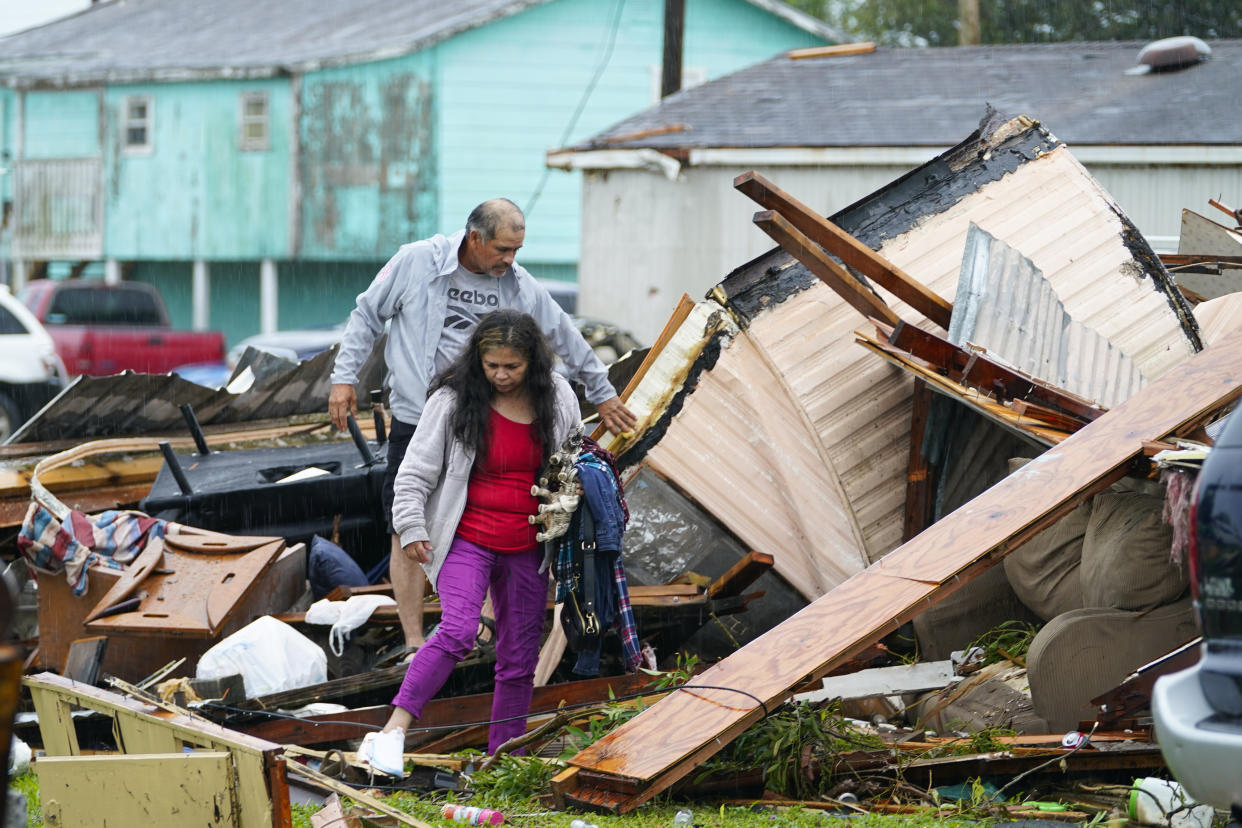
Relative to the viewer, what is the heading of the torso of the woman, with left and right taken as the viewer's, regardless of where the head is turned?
facing the viewer

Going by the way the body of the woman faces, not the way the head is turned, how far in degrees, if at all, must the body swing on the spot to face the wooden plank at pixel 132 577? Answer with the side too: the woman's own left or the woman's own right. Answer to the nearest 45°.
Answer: approximately 135° to the woman's own right

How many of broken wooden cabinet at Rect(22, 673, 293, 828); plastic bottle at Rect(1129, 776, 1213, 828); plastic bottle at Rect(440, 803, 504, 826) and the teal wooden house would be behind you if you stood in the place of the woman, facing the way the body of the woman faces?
1

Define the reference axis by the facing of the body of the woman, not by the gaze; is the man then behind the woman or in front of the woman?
behind

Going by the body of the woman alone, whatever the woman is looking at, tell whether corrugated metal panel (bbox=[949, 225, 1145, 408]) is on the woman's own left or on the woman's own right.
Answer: on the woman's own left

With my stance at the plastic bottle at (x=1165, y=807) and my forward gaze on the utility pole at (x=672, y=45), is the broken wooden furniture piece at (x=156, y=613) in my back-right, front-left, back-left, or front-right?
front-left

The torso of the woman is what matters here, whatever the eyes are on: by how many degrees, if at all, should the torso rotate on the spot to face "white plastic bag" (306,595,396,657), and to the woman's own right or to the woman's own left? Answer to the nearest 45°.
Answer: approximately 135° to the woman's own right

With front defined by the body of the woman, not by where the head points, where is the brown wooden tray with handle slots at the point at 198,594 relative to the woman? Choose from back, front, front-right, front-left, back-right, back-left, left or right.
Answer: back-right

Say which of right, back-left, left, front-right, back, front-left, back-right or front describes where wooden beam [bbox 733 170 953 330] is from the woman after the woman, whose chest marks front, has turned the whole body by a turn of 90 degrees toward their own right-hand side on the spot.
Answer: back-right

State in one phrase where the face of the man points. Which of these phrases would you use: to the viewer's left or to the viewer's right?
to the viewer's right

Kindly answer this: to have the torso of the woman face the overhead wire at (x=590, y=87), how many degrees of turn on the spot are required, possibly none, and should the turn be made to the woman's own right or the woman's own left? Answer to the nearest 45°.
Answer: approximately 180°

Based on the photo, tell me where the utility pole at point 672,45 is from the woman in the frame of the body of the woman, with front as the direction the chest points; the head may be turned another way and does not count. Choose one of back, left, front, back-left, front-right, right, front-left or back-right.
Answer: back

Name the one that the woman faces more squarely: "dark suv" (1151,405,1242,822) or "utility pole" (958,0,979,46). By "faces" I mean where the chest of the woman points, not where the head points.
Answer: the dark suv

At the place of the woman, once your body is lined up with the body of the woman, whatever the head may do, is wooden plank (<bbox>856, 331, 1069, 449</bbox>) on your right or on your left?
on your left

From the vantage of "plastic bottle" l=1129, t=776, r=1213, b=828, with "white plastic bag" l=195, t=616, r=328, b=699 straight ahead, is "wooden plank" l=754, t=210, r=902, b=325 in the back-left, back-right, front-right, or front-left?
front-right

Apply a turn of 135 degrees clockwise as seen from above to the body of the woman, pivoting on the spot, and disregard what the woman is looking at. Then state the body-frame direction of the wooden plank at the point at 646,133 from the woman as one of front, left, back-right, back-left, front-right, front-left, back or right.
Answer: front-right

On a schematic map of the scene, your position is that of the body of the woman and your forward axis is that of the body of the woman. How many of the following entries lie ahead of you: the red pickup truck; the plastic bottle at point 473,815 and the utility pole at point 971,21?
1
